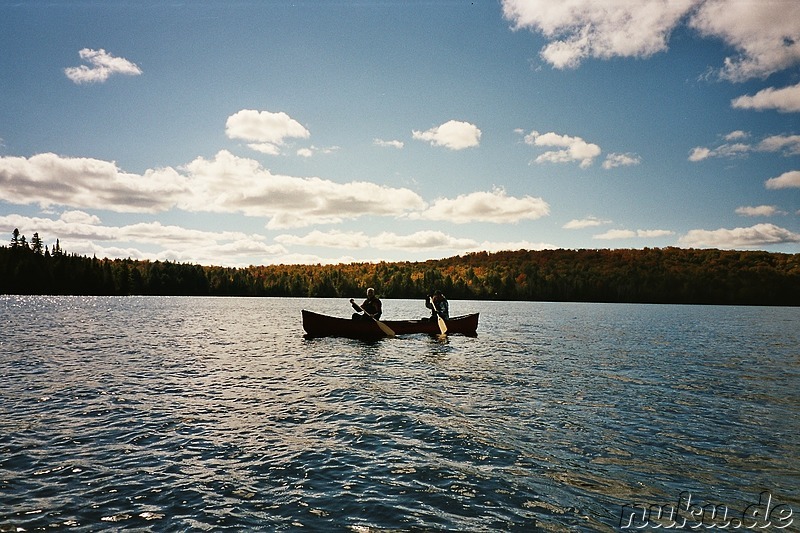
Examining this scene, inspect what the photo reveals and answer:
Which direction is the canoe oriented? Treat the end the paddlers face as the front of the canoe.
to the viewer's left

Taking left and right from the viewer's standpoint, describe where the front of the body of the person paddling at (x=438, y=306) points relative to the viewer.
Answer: facing to the left of the viewer

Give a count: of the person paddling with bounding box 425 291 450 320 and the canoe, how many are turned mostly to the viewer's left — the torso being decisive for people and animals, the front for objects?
2
